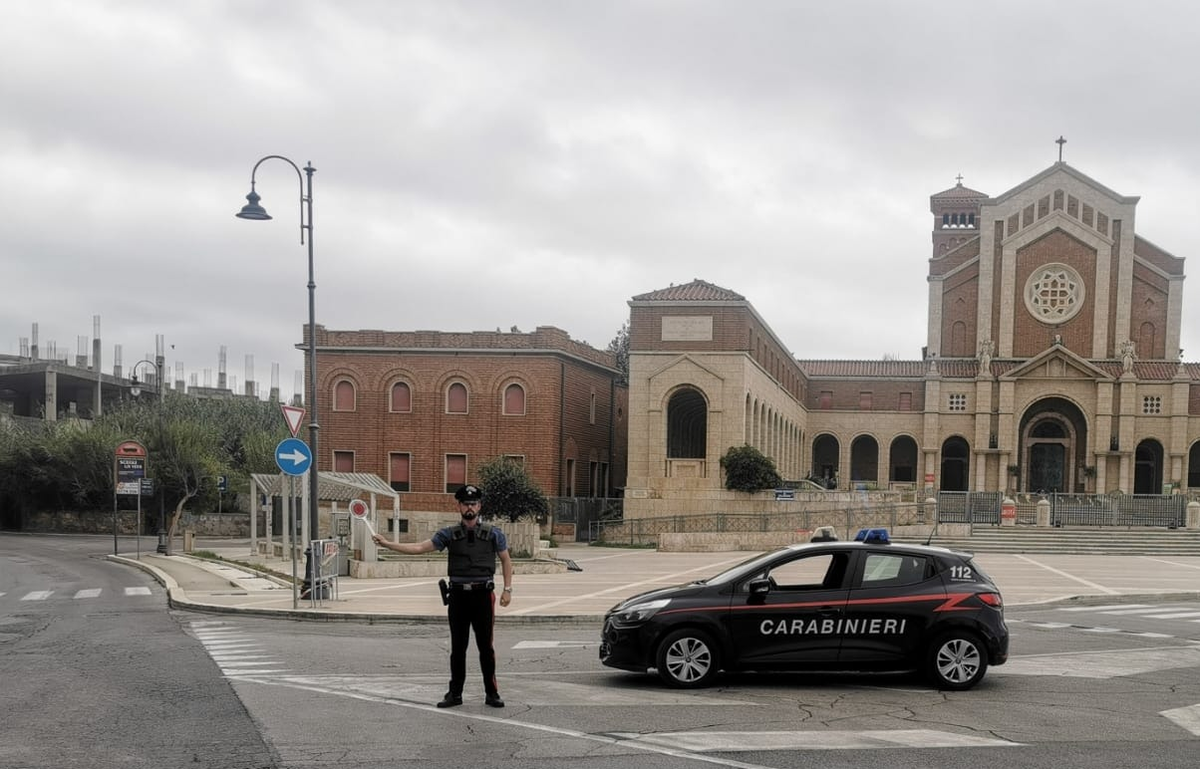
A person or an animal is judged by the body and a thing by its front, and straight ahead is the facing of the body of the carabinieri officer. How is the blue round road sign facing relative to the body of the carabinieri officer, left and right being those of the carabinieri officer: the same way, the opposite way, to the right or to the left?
the same way

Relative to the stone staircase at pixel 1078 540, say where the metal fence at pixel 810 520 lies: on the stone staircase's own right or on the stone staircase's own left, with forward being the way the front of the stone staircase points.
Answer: on the stone staircase's own right

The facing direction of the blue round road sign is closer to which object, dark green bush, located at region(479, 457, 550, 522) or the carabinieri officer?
the carabinieri officer

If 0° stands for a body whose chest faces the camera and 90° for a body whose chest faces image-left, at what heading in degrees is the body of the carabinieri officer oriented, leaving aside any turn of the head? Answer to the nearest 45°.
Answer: approximately 0°

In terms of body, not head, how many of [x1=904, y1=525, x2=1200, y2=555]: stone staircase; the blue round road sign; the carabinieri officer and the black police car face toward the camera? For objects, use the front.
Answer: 3

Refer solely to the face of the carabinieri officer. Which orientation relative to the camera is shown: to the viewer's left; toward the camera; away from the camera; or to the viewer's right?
toward the camera

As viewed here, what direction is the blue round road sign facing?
toward the camera

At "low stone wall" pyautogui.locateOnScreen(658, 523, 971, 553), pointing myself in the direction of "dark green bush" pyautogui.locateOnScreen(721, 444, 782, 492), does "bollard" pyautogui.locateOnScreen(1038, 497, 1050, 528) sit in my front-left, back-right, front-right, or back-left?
front-right

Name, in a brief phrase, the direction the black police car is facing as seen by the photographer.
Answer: facing to the left of the viewer

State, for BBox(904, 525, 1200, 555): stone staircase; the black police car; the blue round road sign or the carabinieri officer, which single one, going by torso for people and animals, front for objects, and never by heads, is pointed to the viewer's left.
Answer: the black police car

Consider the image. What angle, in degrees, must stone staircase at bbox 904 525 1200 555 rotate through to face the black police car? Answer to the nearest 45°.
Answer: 0° — it already faces it

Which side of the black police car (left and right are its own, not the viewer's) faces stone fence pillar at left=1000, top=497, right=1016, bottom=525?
right
